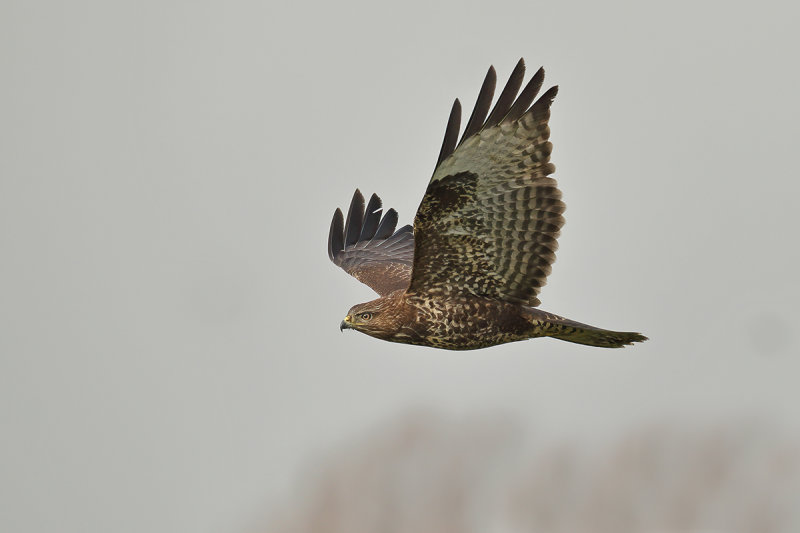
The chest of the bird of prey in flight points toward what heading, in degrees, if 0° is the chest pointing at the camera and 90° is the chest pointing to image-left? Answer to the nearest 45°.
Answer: approximately 90°
